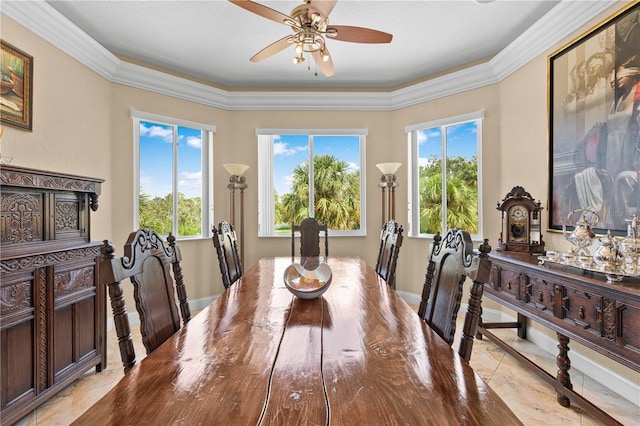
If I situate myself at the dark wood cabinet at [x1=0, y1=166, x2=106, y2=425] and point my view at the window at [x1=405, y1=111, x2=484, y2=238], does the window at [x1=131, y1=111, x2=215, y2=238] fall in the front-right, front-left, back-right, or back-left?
front-left

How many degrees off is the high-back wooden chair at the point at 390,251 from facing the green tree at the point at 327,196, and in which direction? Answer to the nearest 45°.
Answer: approximately 90° to its right

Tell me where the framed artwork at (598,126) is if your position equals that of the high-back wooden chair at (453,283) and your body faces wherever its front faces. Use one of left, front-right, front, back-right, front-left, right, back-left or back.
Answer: back

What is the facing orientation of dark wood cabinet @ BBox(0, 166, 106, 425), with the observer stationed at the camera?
facing the viewer and to the right of the viewer

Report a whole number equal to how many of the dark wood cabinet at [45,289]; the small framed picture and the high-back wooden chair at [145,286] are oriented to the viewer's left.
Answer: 0

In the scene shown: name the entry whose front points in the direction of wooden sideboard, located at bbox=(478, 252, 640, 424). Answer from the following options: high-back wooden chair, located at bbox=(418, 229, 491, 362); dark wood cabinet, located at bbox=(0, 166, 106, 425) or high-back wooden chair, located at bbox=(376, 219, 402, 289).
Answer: the dark wood cabinet

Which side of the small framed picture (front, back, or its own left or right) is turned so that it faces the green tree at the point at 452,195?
left

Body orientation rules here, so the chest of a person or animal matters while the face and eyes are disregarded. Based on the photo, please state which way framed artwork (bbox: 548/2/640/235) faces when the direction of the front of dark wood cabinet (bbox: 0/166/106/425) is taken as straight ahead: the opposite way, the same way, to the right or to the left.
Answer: the opposite way

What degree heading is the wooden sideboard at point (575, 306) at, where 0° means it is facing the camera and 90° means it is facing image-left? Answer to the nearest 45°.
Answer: approximately 45°

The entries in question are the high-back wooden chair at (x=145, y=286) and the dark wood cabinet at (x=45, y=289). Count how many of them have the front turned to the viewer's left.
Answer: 0

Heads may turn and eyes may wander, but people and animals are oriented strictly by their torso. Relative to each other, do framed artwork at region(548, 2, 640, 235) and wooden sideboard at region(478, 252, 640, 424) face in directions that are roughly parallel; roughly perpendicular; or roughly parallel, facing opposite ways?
roughly parallel

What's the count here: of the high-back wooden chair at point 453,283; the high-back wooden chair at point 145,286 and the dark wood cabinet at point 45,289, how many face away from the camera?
0

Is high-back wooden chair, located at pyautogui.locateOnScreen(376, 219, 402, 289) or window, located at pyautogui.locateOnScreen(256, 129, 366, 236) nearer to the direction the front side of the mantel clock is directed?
the high-back wooden chair
